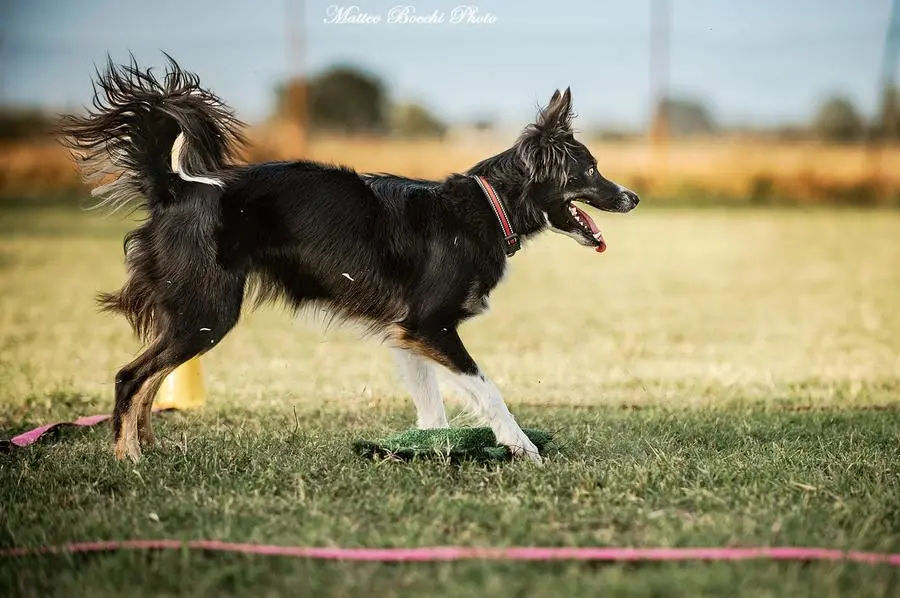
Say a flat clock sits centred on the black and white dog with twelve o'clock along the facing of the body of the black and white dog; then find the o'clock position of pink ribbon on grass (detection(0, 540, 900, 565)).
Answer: The pink ribbon on grass is roughly at 2 o'clock from the black and white dog.

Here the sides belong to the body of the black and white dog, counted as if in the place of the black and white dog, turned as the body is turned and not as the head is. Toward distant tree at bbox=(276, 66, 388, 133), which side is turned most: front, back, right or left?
left

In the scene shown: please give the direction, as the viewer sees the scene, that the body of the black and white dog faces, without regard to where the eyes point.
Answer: to the viewer's right

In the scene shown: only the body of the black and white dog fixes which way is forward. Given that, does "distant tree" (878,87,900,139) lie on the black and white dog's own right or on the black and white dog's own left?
on the black and white dog's own left

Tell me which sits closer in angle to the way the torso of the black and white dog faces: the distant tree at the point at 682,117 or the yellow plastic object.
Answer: the distant tree

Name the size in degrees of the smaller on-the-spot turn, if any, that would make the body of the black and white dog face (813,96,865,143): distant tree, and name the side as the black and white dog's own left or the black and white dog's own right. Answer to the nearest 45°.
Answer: approximately 45° to the black and white dog's own left
